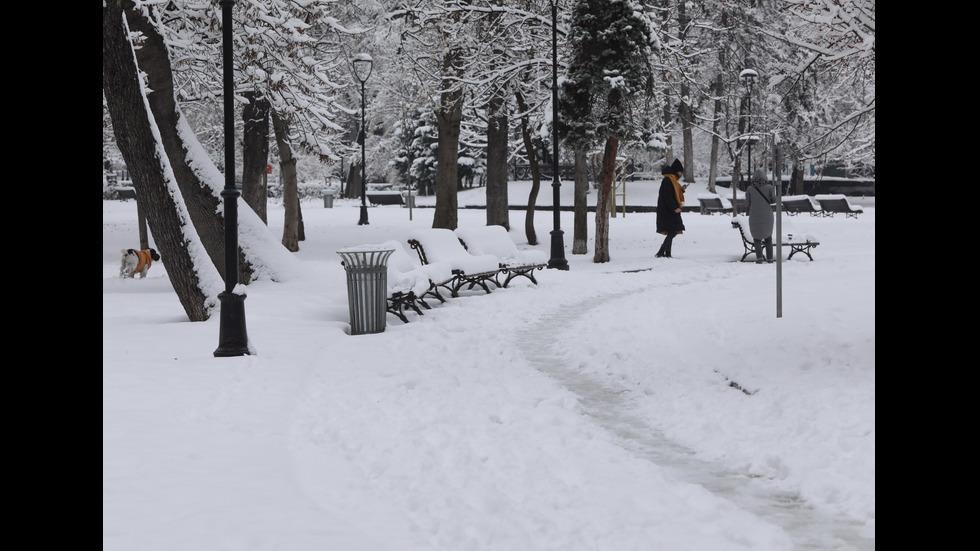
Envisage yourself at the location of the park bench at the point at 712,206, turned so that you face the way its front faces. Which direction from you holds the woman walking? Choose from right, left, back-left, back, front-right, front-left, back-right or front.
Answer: front-right

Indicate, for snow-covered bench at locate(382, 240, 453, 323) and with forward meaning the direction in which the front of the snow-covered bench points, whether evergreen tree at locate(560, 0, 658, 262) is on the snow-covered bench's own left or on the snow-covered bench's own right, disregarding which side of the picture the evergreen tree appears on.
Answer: on the snow-covered bench's own left

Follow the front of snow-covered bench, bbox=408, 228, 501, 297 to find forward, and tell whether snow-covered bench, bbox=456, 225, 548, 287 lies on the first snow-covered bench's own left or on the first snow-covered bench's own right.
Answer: on the first snow-covered bench's own left

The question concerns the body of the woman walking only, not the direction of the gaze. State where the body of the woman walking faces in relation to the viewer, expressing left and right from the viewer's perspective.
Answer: facing to the right of the viewer

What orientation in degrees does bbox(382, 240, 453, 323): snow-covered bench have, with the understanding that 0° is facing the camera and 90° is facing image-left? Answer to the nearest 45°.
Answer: approximately 315°

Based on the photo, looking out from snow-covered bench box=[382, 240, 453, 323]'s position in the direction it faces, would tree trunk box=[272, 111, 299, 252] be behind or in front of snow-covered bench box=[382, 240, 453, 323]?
behind

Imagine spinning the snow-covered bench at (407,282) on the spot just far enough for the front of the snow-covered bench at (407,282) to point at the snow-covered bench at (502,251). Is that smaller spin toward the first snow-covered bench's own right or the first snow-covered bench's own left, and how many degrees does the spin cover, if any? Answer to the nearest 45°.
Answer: approximately 135° to the first snow-covered bench's own left

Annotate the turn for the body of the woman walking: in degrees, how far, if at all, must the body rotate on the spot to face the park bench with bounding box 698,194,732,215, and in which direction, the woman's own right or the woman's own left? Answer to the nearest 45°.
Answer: approximately 90° to the woman's own left
